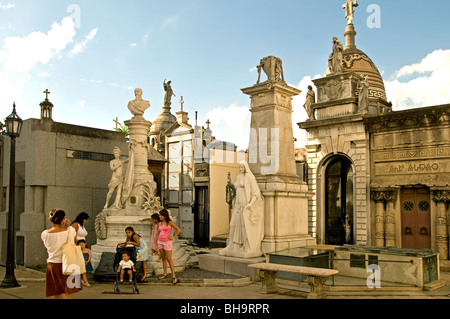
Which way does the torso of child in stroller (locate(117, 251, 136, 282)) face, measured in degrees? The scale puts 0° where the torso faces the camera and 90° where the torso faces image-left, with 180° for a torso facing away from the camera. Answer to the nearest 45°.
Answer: approximately 0°

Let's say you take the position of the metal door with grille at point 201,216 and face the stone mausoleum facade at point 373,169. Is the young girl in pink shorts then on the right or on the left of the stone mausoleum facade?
right

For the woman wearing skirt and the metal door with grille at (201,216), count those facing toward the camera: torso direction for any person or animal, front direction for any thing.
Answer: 1

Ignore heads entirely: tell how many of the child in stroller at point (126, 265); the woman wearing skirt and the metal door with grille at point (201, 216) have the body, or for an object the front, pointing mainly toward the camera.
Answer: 2

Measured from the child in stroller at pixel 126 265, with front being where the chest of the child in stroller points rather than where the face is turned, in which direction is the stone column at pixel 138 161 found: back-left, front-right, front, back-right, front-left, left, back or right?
back

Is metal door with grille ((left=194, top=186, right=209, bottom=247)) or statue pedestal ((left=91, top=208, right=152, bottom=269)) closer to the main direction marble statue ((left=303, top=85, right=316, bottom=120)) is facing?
the statue pedestal

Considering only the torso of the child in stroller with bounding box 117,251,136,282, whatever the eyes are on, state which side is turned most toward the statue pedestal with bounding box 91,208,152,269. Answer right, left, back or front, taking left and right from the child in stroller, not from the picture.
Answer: back

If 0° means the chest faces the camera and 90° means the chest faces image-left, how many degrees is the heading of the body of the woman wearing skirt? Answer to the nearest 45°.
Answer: approximately 225°

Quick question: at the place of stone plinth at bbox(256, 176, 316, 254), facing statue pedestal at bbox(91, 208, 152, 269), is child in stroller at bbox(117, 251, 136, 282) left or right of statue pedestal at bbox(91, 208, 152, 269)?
left
